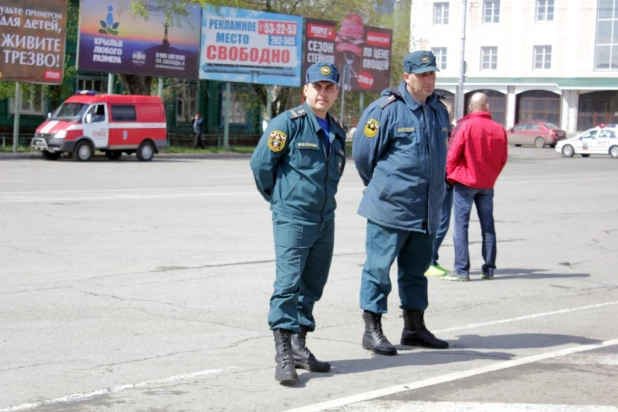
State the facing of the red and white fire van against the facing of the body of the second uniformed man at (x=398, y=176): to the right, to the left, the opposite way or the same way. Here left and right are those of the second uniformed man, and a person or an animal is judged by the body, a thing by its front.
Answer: to the right

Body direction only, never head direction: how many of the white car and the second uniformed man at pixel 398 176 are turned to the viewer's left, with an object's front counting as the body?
1

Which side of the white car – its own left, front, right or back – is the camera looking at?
left

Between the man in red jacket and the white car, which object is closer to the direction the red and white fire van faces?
the man in red jacket

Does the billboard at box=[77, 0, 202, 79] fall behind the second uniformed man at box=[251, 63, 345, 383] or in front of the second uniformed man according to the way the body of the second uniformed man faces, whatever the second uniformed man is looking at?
behind

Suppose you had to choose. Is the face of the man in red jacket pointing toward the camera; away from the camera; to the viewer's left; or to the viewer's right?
away from the camera

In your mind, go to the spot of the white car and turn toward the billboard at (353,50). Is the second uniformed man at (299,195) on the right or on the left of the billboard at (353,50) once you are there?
left

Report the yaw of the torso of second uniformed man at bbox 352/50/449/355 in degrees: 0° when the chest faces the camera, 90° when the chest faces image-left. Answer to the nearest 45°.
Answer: approximately 315°
